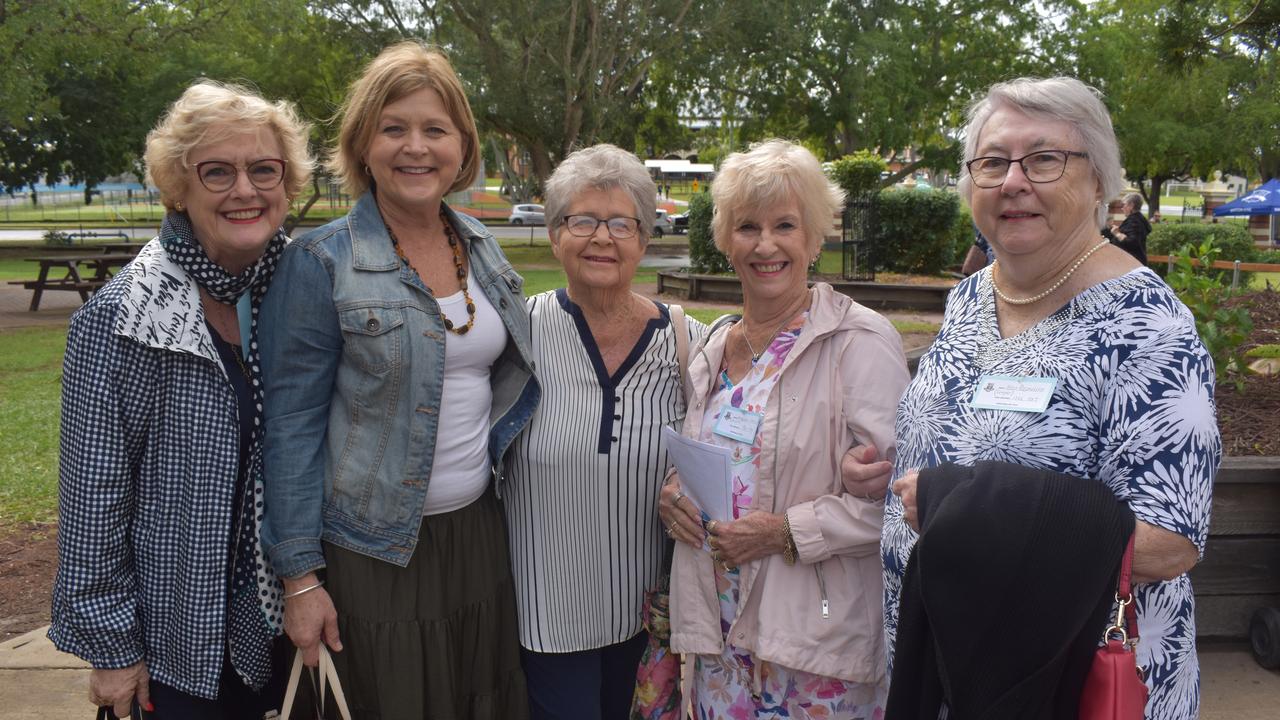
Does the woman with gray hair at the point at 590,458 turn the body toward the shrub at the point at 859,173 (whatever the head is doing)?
no

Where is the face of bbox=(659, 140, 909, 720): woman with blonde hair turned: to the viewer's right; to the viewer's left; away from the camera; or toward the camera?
toward the camera

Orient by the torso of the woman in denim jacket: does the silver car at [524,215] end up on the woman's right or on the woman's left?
on the woman's left

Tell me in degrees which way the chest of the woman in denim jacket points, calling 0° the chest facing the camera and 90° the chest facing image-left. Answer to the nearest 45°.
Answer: approximately 315°

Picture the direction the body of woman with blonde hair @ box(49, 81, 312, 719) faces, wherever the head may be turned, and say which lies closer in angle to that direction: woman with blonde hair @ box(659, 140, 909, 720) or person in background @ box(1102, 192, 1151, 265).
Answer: the woman with blonde hair

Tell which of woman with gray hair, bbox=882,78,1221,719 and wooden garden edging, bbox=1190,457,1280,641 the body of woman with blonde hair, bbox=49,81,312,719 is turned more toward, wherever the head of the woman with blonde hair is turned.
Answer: the woman with gray hair

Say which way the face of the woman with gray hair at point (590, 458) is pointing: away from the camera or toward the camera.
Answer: toward the camera

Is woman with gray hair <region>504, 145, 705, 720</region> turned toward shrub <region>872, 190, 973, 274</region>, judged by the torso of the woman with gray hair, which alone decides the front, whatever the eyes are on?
no

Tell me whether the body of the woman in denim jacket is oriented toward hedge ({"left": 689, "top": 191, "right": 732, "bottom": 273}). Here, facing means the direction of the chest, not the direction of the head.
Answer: no

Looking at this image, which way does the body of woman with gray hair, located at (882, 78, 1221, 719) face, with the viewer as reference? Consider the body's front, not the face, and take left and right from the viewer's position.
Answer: facing the viewer and to the left of the viewer

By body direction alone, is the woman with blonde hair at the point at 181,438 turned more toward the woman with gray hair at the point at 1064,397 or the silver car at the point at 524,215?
the woman with gray hair

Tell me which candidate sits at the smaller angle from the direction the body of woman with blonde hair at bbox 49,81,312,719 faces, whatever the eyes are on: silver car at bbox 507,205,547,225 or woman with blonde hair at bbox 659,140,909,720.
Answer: the woman with blonde hair

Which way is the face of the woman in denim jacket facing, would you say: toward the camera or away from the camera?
toward the camera

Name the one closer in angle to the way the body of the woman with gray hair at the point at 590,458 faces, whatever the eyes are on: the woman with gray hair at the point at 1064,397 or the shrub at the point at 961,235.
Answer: the woman with gray hair

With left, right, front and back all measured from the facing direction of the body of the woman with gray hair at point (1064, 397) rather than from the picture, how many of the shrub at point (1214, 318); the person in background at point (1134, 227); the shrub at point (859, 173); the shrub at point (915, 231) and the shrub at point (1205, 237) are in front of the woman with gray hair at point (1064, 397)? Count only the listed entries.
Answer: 0

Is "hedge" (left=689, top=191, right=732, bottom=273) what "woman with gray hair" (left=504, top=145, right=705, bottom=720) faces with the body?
no

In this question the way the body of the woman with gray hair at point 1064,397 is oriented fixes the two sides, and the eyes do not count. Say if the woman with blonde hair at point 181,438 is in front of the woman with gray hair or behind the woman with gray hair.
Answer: in front

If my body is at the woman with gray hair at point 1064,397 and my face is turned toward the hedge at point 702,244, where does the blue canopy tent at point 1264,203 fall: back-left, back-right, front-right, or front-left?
front-right

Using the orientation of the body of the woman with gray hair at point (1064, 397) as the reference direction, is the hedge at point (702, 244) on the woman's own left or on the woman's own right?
on the woman's own right

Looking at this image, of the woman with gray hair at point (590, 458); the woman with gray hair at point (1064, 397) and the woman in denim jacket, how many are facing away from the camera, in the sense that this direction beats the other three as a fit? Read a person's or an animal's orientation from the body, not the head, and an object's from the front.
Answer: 0

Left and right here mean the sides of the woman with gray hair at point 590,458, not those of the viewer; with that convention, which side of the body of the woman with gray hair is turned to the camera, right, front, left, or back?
front
